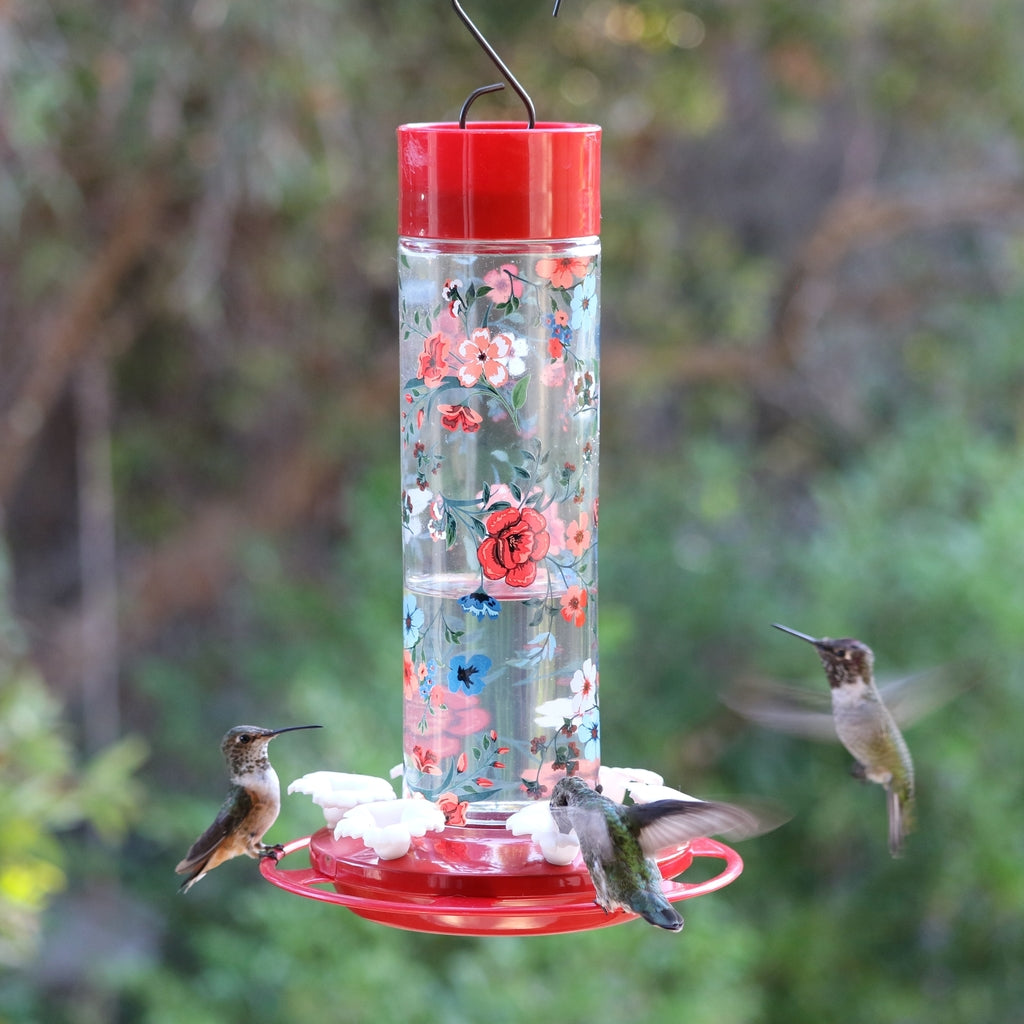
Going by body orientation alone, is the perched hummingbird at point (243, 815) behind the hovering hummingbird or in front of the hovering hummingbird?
in front

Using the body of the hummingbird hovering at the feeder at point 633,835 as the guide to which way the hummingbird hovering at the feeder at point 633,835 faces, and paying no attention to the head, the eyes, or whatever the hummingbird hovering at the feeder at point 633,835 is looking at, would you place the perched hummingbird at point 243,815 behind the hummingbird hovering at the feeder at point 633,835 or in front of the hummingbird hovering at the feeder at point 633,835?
in front

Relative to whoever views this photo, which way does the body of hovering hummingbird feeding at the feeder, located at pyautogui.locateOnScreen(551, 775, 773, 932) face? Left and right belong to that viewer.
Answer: facing away from the viewer and to the left of the viewer

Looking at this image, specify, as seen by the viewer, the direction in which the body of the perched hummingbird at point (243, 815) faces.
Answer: to the viewer's right

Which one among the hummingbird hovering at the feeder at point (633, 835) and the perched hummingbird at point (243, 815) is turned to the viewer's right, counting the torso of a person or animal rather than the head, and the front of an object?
the perched hummingbird at point (243, 815)
